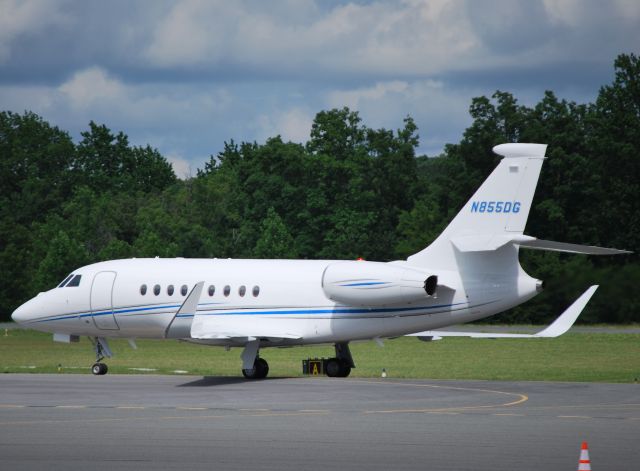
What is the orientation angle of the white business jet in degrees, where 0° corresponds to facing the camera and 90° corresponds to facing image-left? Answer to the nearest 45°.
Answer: approximately 135°
